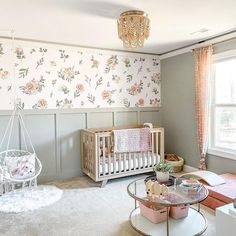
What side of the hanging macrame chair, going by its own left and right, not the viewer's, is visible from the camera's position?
front

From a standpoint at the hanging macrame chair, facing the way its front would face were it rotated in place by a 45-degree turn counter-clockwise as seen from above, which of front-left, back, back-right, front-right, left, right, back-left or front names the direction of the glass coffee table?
front

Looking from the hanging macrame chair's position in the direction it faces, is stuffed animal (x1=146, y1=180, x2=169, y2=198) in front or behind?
in front

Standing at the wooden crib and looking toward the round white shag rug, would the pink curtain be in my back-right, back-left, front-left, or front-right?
back-left

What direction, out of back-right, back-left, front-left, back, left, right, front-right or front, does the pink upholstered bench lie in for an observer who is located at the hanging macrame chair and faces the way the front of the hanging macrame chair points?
front-left

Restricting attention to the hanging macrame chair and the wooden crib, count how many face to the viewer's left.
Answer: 0

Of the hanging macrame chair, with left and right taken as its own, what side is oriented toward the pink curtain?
left

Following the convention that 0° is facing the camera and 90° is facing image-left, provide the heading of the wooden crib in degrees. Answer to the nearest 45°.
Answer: approximately 315°

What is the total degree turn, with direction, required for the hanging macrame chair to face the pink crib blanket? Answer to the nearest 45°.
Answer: approximately 90° to its left

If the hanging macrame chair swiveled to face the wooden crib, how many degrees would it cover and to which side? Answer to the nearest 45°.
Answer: approximately 90° to its left

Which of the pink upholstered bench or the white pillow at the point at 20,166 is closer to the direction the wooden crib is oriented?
the pink upholstered bench

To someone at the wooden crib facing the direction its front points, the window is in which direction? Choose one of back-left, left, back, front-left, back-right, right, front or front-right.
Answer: front-left

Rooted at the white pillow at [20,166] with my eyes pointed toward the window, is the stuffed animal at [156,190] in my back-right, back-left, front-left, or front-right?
front-right
